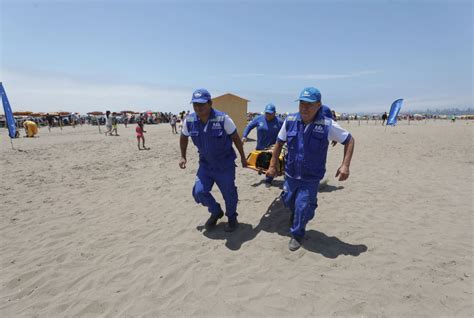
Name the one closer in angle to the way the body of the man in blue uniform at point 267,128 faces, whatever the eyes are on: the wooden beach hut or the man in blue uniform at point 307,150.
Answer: the man in blue uniform

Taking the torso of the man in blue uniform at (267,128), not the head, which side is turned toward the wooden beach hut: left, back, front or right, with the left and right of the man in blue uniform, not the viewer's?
back

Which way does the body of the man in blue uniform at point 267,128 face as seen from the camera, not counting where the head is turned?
toward the camera

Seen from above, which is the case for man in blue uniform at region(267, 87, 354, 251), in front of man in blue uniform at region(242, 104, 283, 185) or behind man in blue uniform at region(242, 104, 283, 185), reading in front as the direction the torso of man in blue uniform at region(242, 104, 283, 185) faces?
in front

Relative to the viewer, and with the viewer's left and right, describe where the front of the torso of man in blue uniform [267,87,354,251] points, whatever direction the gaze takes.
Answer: facing the viewer and to the left of the viewer

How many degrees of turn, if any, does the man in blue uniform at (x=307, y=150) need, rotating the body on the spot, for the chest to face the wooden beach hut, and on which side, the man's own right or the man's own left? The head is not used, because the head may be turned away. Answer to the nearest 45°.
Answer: approximately 135° to the man's own right

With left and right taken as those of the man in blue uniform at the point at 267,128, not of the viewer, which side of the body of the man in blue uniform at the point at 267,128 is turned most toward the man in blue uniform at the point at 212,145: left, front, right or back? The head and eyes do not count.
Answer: front

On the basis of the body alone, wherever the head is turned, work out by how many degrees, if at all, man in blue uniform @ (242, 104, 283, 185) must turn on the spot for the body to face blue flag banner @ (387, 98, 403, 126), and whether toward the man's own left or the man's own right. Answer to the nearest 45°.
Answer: approximately 135° to the man's own left

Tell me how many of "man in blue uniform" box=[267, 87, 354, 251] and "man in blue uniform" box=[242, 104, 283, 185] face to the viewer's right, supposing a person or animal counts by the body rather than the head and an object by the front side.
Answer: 0

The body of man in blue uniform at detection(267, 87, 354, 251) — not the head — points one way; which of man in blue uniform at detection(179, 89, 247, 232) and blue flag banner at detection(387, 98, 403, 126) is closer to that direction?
the man in blue uniform
